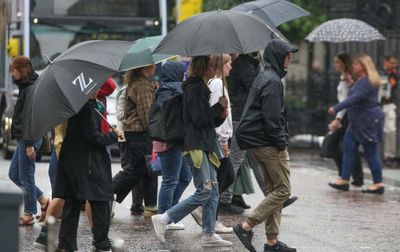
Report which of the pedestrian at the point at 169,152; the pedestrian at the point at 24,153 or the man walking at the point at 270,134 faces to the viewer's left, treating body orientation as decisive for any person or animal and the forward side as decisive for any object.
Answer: the pedestrian at the point at 24,153

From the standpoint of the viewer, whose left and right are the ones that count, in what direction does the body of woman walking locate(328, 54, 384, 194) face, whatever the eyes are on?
facing to the left of the viewer

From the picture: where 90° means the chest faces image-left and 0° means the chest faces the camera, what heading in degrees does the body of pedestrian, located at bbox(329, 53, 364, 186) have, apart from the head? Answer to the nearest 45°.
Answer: approximately 90°

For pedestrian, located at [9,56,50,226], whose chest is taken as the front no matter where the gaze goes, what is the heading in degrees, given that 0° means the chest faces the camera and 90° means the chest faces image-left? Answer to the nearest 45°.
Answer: approximately 90°

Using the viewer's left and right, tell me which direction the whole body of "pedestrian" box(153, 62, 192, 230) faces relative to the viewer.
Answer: facing away from the viewer and to the right of the viewer
